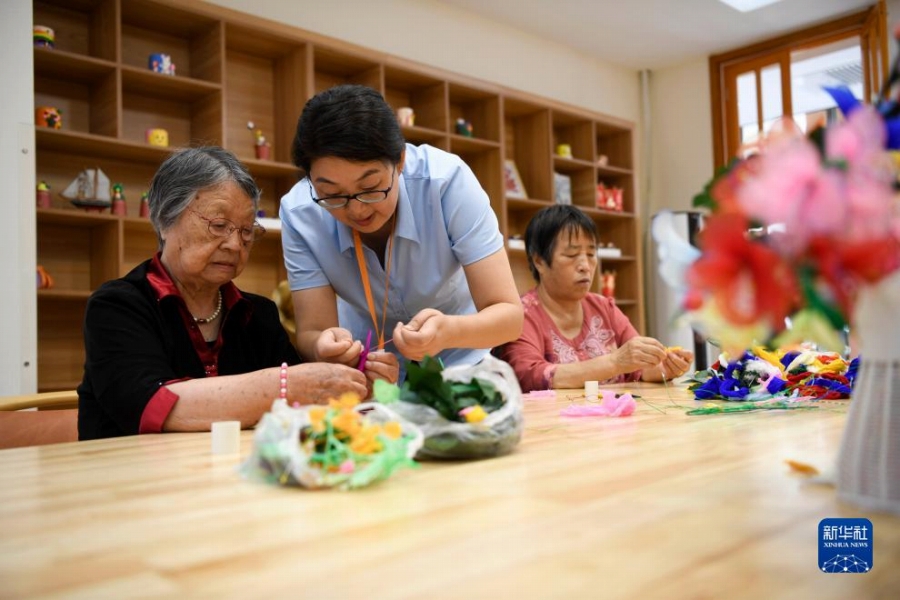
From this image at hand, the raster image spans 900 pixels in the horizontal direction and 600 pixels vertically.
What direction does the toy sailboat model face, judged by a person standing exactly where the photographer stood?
facing to the left of the viewer

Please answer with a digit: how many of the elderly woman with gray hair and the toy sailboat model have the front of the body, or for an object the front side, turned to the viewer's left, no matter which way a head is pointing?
1

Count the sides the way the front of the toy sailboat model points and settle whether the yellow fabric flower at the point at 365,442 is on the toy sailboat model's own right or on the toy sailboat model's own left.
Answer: on the toy sailboat model's own left

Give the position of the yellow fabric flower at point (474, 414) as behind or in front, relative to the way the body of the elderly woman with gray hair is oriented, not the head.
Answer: in front

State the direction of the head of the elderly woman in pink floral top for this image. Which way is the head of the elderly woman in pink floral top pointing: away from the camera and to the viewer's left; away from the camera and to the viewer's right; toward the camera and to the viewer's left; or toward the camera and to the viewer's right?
toward the camera and to the viewer's right

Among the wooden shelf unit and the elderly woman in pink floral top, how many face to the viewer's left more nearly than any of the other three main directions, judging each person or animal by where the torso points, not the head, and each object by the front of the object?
0

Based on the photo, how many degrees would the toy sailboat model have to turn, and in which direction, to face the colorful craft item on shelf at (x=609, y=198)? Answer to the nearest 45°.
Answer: approximately 180°

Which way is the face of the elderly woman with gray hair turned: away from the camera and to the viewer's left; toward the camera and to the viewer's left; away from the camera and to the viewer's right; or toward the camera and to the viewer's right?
toward the camera and to the viewer's right

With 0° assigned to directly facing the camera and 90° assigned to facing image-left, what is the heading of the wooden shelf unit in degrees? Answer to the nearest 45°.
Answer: approximately 315°

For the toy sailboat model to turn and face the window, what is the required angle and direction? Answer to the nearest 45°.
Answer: approximately 180°

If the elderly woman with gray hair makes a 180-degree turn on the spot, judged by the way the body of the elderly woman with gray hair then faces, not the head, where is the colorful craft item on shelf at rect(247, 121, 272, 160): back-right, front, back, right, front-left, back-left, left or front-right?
front-right

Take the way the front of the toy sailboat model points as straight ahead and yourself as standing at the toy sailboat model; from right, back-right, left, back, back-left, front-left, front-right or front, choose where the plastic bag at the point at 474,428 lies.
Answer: left
